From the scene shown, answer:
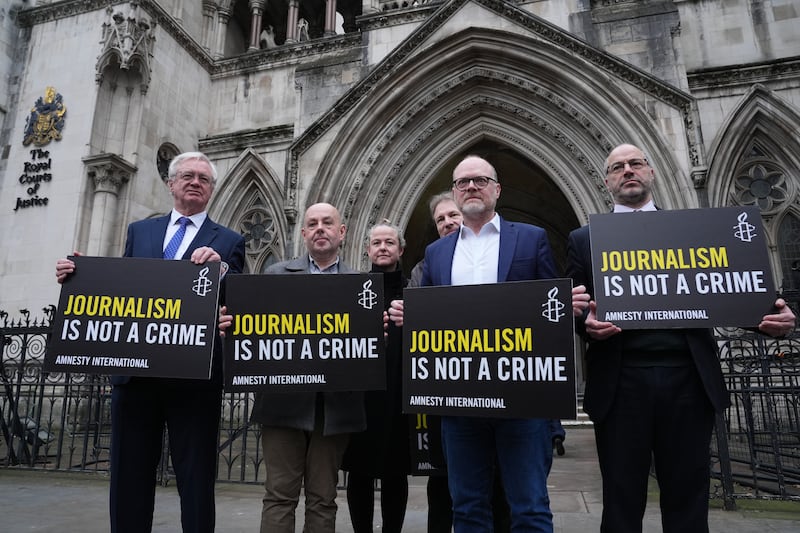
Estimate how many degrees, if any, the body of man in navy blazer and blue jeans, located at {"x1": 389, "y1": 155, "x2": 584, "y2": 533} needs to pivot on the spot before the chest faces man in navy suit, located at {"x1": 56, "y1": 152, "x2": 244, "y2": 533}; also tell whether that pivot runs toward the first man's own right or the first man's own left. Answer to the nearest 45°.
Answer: approximately 90° to the first man's own right

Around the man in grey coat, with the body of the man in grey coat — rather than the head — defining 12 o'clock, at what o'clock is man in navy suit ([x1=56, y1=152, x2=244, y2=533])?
The man in navy suit is roughly at 3 o'clock from the man in grey coat.

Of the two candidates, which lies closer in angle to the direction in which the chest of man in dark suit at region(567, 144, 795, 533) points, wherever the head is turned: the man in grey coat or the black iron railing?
the man in grey coat

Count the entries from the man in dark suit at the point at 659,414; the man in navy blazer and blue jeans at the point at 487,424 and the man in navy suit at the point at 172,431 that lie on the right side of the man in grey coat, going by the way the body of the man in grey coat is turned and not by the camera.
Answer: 1

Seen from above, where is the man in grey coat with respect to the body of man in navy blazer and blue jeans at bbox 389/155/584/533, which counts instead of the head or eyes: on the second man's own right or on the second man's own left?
on the second man's own right
